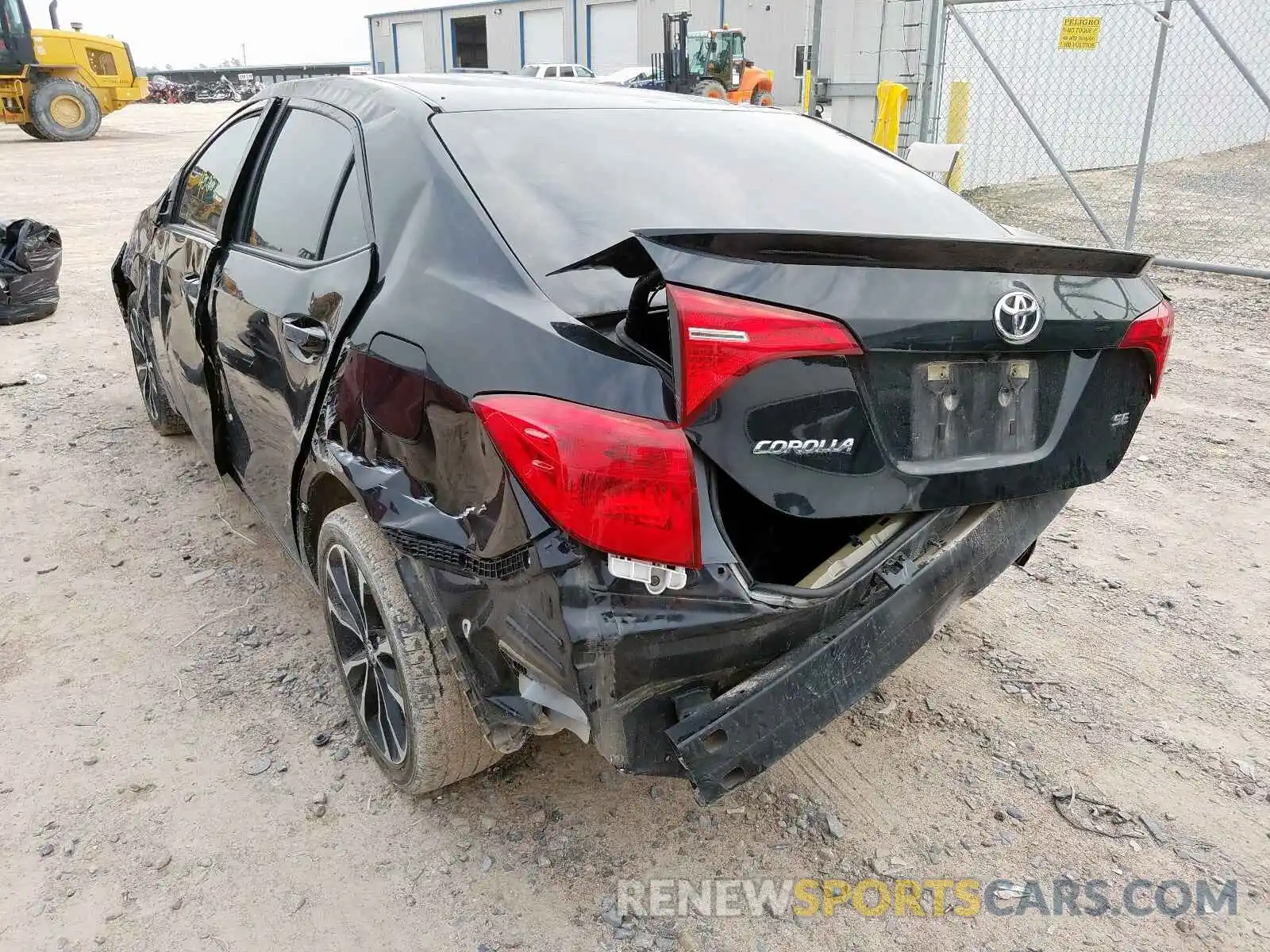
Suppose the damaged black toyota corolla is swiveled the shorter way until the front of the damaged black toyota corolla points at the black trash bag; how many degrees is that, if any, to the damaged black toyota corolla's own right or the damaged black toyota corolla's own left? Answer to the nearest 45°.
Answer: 0° — it already faces it

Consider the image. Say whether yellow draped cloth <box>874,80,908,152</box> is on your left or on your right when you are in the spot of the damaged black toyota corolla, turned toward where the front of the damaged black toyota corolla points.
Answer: on your right

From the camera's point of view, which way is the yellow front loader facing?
to the viewer's left

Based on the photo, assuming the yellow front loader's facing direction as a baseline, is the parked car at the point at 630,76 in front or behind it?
behind

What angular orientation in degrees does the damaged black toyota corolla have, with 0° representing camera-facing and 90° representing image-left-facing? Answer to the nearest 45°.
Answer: approximately 135°

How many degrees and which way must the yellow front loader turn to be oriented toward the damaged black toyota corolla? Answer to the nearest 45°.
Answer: approximately 90° to its left

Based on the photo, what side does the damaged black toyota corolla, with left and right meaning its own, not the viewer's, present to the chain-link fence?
right

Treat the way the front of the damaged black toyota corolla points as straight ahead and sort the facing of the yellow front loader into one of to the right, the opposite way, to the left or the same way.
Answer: to the left
